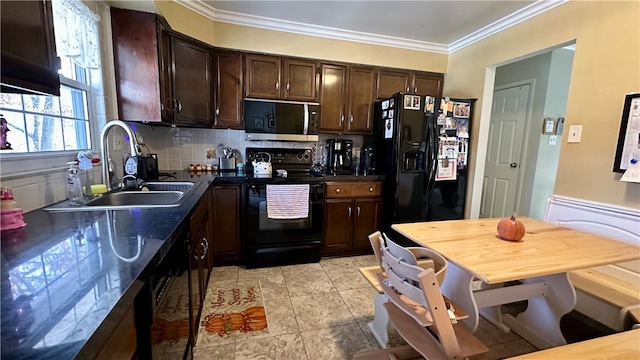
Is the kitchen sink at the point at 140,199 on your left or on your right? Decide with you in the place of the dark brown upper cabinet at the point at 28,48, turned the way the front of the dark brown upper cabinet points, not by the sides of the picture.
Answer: on your left

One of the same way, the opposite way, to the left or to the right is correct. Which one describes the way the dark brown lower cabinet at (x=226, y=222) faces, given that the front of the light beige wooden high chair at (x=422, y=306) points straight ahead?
to the right

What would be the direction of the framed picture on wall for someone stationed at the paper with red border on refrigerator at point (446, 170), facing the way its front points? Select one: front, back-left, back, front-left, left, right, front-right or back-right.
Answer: front-left

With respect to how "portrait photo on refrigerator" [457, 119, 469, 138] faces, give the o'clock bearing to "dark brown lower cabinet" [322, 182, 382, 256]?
The dark brown lower cabinet is roughly at 2 o'clock from the portrait photo on refrigerator.

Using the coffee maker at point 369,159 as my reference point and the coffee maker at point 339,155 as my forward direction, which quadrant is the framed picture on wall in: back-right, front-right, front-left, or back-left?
back-left
